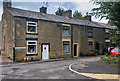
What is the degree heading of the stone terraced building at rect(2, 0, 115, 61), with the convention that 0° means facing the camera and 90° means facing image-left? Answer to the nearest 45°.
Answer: approximately 315°
